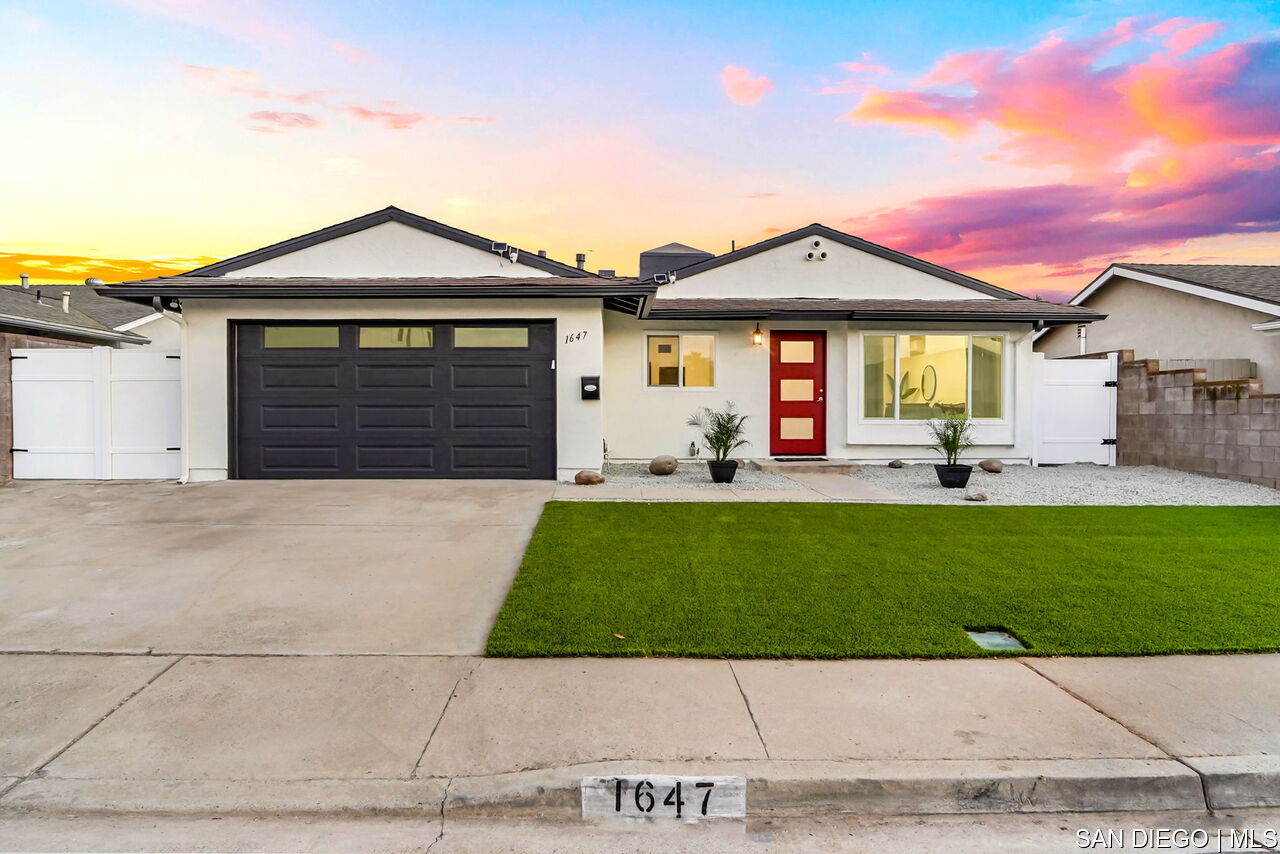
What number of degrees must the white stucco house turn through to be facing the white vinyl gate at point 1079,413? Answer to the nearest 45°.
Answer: approximately 90° to its left

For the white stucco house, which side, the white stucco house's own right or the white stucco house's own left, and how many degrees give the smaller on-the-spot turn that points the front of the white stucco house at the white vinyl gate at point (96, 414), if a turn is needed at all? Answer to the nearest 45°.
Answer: approximately 90° to the white stucco house's own right

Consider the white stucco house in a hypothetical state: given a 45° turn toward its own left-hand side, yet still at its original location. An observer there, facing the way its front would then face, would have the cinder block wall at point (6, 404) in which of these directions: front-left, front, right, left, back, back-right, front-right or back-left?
back-right

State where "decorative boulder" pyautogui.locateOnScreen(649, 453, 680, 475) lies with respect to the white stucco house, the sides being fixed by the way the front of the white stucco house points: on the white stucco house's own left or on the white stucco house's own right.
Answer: on the white stucco house's own left

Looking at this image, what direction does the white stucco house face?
toward the camera

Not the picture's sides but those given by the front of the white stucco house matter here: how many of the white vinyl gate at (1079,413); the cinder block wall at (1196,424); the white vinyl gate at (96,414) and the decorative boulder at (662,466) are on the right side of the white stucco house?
1

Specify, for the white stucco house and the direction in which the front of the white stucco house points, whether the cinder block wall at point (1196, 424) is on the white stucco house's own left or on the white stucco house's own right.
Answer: on the white stucco house's own left
